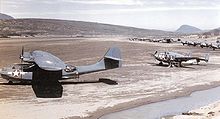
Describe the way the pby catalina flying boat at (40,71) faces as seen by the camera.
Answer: facing to the left of the viewer

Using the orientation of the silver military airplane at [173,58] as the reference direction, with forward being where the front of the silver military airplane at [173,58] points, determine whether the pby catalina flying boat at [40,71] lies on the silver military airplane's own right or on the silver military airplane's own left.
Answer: on the silver military airplane's own left

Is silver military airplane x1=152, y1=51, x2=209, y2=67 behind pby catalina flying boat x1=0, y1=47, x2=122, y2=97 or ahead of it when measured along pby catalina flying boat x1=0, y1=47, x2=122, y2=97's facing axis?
behind

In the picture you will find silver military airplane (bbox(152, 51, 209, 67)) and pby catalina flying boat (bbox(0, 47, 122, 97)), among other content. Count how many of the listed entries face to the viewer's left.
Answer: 2

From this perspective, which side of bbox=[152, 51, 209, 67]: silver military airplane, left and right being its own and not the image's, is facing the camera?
left
